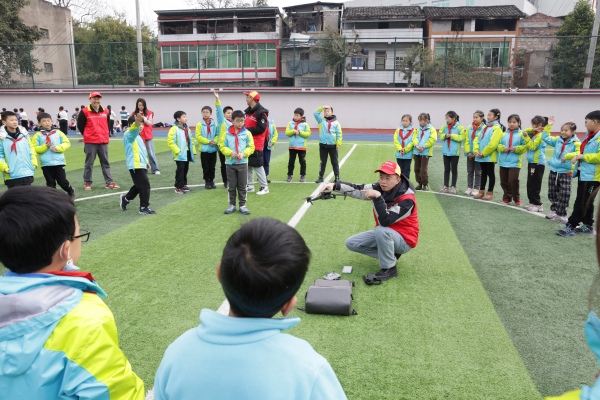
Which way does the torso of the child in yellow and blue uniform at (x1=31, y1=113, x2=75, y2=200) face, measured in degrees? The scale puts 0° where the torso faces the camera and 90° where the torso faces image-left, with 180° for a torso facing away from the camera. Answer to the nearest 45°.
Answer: approximately 0°

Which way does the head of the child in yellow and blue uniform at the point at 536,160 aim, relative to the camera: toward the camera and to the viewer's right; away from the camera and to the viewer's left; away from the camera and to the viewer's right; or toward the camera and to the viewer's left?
toward the camera and to the viewer's left

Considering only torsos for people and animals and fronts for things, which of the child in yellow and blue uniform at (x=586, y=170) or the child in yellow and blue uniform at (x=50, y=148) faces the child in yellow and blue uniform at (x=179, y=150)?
the child in yellow and blue uniform at (x=586, y=170)

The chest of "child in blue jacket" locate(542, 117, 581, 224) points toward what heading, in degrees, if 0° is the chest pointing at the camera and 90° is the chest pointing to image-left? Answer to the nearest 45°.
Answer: approximately 45°

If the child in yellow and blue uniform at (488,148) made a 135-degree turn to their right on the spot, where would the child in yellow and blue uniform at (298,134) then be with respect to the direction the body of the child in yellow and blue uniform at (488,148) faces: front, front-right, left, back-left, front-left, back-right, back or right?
left

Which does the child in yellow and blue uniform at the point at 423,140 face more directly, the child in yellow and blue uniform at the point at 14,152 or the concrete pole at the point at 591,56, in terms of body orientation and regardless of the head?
the child in yellow and blue uniform

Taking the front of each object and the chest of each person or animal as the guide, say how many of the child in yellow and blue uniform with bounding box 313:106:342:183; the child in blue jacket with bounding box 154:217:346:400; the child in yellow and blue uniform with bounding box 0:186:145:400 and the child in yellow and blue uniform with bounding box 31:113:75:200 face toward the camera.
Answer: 2

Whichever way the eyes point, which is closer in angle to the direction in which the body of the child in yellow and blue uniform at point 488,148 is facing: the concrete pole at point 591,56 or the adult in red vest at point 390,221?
the adult in red vest

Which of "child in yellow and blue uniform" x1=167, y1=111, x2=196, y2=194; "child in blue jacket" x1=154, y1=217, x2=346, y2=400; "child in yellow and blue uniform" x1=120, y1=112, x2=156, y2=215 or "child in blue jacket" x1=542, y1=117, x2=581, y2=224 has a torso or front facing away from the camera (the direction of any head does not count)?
"child in blue jacket" x1=154, y1=217, x2=346, y2=400

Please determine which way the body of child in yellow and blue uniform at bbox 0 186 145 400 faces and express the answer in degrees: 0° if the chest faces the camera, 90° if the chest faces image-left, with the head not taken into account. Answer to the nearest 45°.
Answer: approximately 225°

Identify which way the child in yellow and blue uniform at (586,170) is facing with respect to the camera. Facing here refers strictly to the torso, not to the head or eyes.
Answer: to the viewer's left

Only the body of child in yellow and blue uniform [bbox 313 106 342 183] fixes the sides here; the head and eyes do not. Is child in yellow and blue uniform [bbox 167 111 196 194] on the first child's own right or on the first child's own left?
on the first child's own right

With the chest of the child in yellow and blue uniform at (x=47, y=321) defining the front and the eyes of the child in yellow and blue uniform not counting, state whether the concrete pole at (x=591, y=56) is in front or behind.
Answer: in front

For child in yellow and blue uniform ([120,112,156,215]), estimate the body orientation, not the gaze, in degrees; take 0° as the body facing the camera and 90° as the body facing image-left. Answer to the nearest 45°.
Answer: approximately 270°
